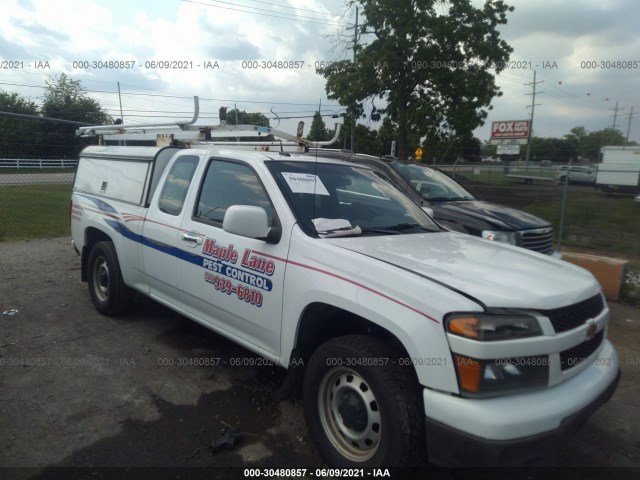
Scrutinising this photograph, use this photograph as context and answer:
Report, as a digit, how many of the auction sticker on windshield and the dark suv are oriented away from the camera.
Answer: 0

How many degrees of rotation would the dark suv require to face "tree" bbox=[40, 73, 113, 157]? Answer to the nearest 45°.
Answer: approximately 180°

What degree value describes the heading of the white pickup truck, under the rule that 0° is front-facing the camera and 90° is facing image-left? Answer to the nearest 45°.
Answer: approximately 315°

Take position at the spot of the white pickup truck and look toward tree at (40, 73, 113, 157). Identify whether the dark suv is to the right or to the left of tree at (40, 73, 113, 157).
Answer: right

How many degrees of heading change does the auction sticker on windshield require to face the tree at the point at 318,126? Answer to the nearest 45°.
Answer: approximately 135° to its left

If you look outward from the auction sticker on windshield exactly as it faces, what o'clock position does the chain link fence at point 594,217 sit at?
The chain link fence is roughly at 9 o'clock from the auction sticker on windshield.

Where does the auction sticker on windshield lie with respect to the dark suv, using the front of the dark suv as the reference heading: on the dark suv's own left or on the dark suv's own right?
on the dark suv's own right

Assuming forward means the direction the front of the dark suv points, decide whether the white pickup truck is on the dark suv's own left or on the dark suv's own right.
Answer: on the dark suv's own right

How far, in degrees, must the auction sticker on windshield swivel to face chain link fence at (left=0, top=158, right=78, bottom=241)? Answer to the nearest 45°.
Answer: approximately 180°

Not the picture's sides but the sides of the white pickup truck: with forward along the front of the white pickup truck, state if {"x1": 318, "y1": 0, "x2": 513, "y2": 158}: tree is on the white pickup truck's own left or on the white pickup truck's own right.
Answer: on the white pickup truck's own left

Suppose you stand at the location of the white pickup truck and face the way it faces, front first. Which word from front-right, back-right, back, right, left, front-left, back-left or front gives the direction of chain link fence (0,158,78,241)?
back

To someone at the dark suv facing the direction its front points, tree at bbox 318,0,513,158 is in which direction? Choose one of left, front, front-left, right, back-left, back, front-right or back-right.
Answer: back-left

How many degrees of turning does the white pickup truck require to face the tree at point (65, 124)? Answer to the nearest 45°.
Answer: approximately 180°

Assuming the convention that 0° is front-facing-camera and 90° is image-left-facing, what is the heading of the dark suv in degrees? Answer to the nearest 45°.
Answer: approximately 315°
